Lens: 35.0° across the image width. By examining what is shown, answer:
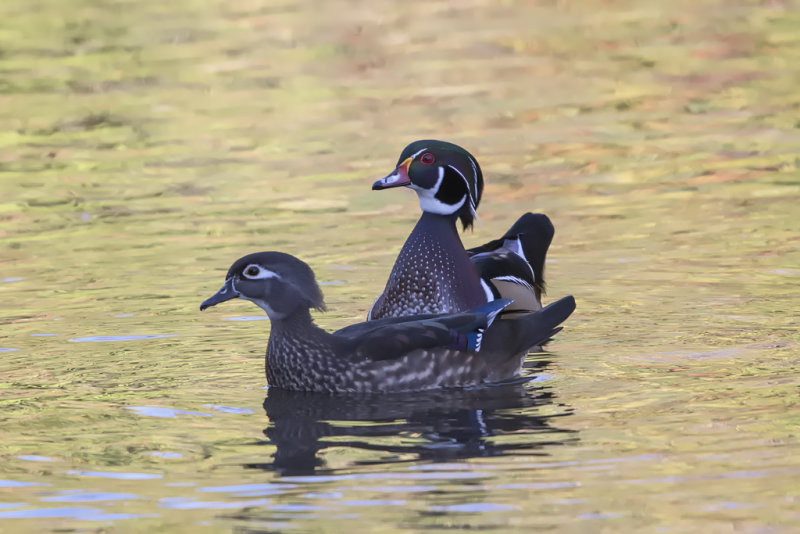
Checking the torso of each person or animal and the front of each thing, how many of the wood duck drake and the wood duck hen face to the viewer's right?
0

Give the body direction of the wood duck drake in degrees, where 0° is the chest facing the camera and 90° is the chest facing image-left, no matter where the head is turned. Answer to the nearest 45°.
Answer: approximately 45°

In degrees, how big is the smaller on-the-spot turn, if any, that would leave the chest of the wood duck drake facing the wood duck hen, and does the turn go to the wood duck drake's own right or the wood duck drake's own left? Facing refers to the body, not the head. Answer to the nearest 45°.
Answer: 0° — it already faces it

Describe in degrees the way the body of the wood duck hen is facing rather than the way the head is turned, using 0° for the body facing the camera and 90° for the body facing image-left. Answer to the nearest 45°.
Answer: approximately 90°

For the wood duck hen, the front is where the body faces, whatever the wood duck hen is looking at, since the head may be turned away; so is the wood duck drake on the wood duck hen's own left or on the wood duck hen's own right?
on the wood duck hen's own right
